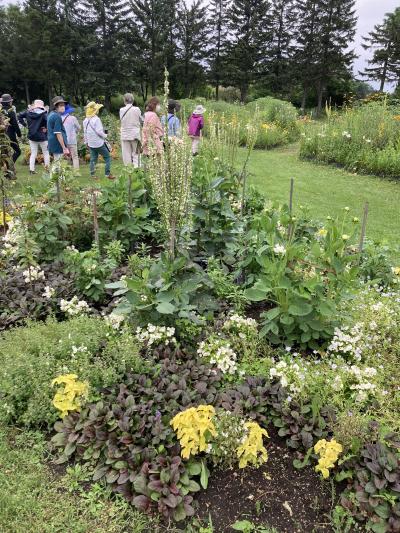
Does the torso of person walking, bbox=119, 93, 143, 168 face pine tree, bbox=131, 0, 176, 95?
yes

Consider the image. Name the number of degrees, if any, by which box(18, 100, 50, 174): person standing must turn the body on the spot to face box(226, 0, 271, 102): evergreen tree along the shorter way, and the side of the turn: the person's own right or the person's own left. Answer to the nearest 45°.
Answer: approximately 45° to the person's own right

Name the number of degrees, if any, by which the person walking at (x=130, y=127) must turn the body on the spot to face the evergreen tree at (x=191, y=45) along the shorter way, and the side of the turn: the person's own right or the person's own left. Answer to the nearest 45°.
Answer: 0° — they already face it

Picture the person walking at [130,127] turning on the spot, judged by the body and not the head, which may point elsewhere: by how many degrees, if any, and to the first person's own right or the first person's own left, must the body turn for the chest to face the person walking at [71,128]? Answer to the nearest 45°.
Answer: approximately 45° to the first person's own left

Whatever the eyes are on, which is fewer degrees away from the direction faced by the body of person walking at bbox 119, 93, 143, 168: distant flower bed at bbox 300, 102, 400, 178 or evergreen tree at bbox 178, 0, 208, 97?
the evergreen tree

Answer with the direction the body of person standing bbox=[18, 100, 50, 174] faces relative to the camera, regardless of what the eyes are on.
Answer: away from the camera

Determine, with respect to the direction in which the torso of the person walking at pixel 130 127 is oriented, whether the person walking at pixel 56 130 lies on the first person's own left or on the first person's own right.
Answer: on the first person's own left

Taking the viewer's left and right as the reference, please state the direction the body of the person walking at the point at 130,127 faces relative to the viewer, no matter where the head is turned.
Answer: facing away from the viewer

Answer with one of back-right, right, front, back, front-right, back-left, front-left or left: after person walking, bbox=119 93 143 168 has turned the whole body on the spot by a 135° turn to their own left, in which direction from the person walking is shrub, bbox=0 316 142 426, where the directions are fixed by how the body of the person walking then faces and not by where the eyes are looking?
front-left
